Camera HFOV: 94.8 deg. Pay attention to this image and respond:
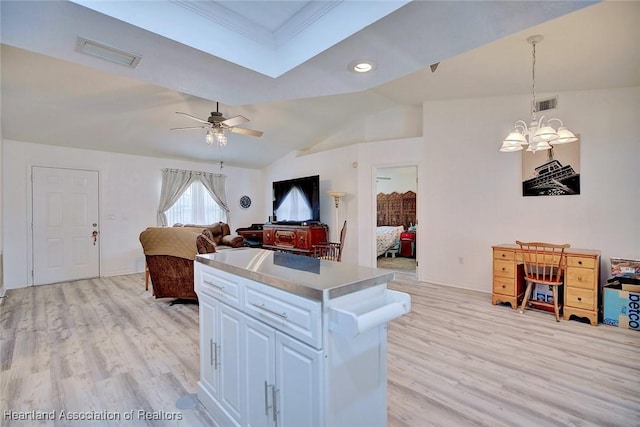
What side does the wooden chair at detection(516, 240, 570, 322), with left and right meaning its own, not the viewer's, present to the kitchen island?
back

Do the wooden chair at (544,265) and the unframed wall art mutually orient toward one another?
yes

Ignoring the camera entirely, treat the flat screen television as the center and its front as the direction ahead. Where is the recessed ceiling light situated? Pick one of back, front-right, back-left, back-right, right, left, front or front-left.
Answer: front-left

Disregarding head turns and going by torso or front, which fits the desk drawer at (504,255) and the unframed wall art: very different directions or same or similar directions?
same or similar directions

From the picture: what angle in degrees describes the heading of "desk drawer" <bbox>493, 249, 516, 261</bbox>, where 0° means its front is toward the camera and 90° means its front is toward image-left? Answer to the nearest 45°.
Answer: approximately 0°

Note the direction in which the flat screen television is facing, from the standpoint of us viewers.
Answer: facing the viewer and to the left of the viewer

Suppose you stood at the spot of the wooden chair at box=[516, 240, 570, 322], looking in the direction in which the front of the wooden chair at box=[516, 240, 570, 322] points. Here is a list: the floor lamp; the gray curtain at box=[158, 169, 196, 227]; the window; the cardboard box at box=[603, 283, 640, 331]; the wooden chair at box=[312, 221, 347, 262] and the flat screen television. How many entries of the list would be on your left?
5

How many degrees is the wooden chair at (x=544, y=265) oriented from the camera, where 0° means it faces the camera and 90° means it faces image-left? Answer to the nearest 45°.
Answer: approximately 180°

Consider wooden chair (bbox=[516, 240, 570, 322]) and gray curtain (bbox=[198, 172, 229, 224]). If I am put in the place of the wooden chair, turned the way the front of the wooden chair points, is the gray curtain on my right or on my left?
on my left

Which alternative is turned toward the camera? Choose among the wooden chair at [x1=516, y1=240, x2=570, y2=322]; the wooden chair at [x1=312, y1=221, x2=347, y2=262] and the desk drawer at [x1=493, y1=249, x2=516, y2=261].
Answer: the desk drawer

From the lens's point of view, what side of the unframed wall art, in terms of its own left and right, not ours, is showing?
front

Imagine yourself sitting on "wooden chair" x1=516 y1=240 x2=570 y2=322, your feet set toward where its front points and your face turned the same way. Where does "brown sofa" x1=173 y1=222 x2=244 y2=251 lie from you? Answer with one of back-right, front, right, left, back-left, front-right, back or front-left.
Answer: left

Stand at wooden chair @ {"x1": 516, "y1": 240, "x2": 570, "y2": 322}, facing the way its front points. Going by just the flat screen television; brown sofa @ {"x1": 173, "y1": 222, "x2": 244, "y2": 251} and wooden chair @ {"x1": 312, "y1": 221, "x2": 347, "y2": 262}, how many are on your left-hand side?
3

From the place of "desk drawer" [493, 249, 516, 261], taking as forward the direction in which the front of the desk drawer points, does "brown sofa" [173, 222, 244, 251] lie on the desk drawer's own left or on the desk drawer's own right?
on the desk drawer's own right
